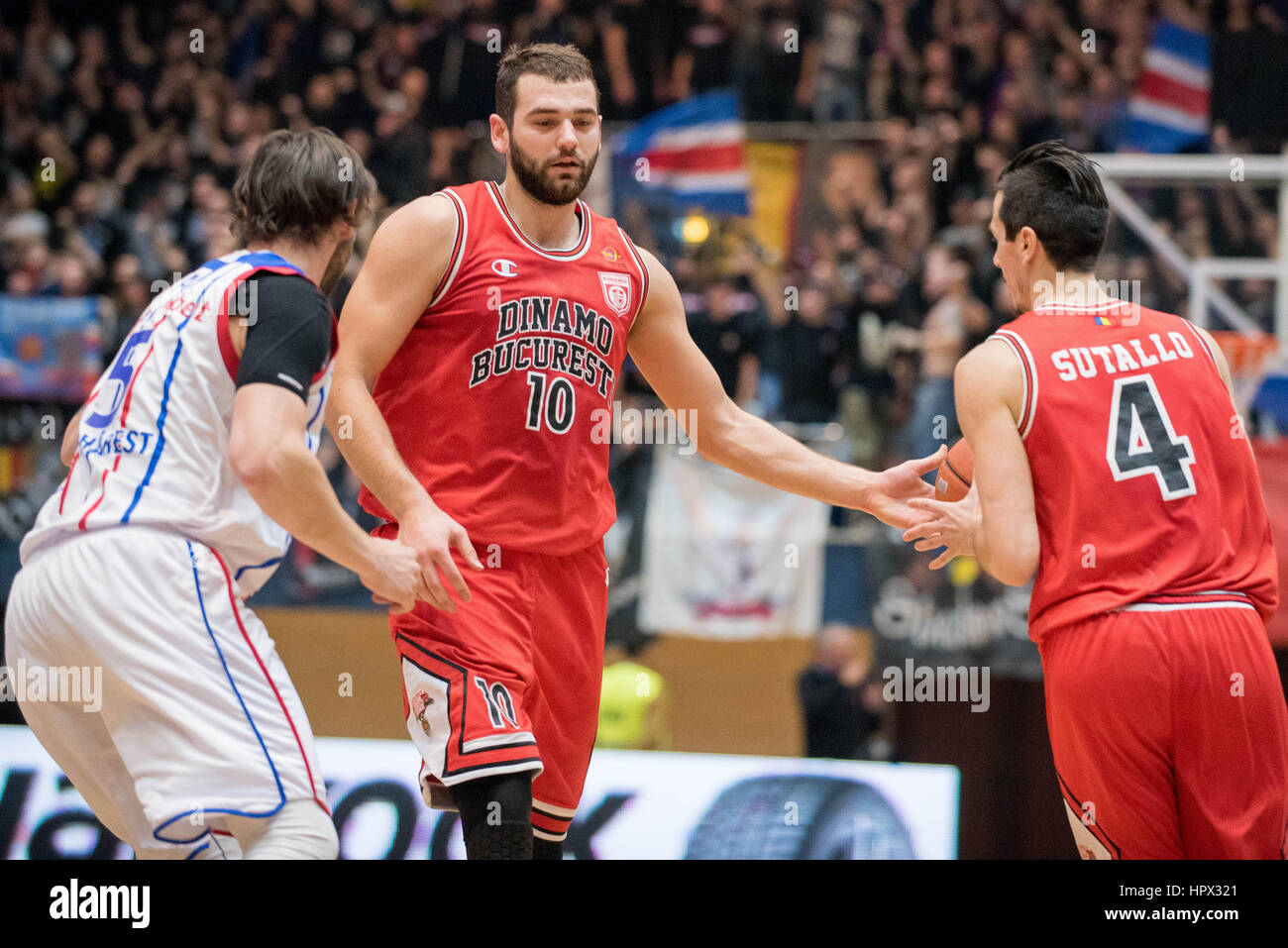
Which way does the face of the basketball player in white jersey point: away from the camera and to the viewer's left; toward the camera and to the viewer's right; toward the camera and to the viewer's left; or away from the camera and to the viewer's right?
away from the camera and to the viewer's right

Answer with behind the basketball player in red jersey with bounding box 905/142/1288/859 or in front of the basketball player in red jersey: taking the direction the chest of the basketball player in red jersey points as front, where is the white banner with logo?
in front

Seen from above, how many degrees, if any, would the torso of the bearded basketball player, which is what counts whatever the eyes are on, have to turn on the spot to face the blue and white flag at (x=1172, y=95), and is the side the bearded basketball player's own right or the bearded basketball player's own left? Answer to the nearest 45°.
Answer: approximately 90° to the bearded basketball player's own left

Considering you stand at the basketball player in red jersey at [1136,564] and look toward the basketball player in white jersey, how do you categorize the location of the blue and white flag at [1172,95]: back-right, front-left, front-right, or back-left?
back-right

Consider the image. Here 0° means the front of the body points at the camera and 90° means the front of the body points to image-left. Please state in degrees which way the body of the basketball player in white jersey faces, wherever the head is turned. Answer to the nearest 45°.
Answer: approximately 225°

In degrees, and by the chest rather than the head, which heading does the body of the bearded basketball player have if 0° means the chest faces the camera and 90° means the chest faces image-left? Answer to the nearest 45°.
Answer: approximately 315°

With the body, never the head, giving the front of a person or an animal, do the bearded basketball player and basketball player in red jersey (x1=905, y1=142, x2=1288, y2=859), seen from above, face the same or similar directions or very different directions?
very different directions

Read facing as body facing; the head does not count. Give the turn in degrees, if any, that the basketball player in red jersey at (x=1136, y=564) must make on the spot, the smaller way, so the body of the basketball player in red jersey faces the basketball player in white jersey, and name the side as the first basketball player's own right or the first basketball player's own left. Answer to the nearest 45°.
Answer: approximately 90° to the first basketball player's own left

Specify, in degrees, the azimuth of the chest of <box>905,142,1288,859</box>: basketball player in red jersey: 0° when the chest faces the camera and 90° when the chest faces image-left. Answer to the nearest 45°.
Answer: approximately 135°

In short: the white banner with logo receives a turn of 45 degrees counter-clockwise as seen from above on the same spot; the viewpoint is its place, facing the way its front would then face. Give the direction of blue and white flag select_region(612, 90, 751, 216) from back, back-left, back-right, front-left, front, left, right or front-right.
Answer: back-left
